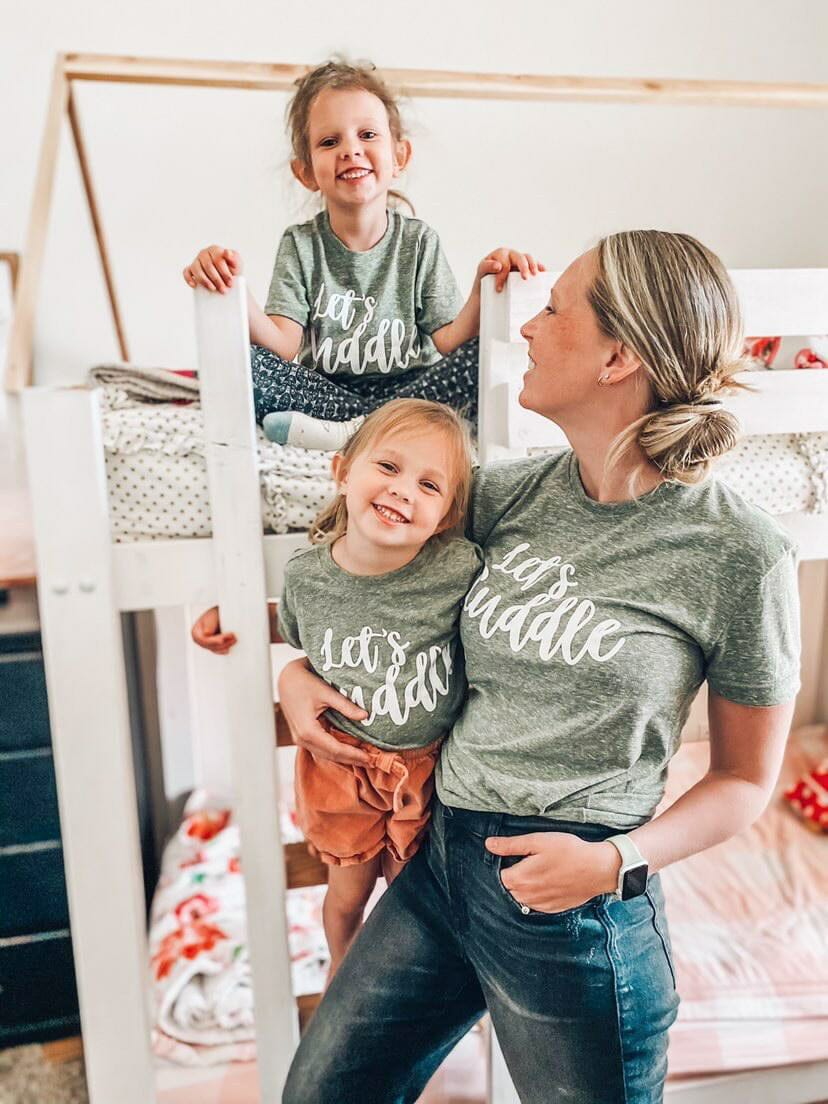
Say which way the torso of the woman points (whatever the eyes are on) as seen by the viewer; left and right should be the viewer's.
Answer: facing the viewer and to the left of the viewer

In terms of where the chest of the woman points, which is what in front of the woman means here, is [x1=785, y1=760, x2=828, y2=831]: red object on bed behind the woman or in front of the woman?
behind

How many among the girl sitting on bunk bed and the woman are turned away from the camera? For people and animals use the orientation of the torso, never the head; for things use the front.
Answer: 0

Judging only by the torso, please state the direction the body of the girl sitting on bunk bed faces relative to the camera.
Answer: toward the camera

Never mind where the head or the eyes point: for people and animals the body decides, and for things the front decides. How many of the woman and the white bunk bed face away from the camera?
0

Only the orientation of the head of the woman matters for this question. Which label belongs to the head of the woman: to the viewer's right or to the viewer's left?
to the viewer's left
